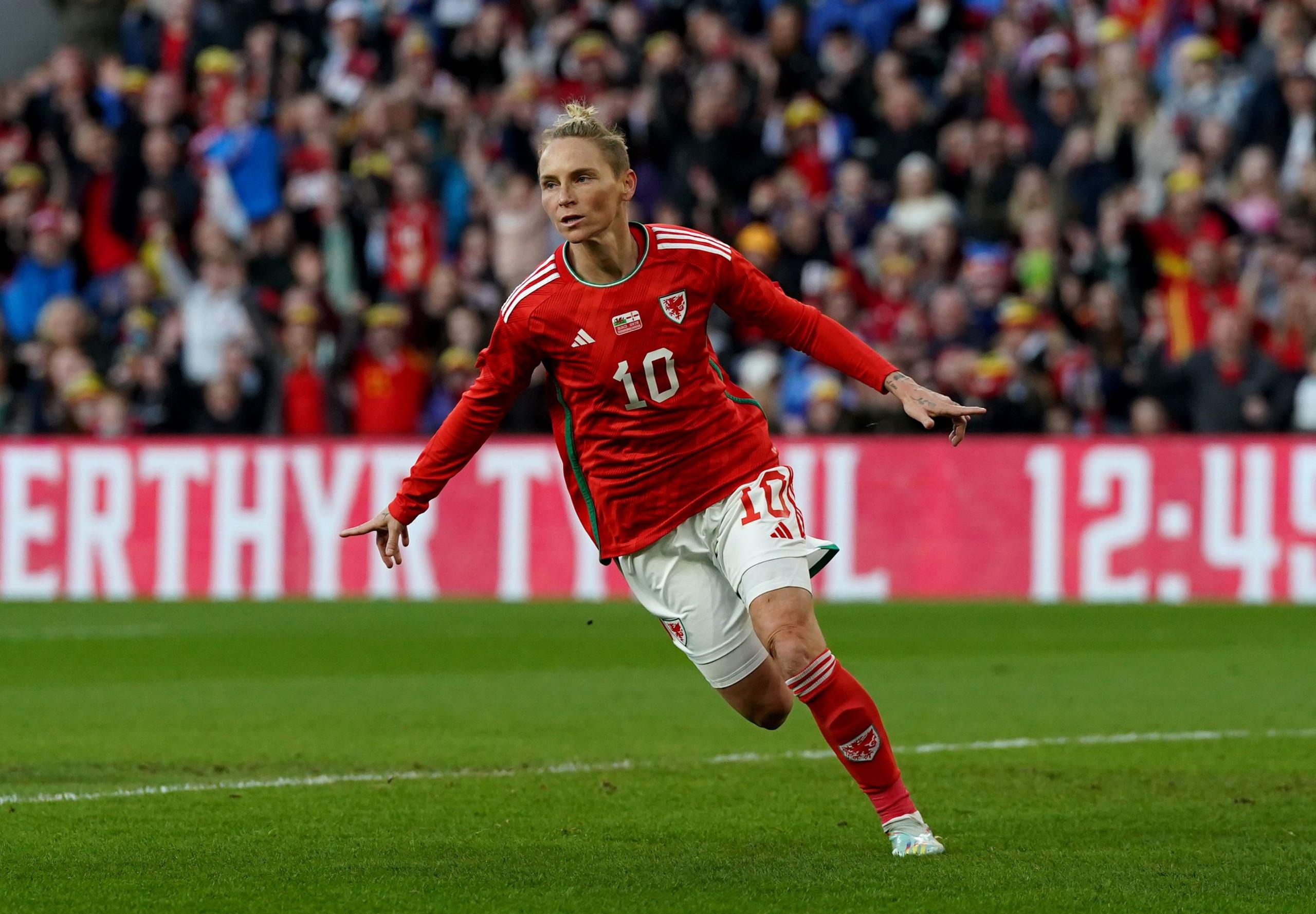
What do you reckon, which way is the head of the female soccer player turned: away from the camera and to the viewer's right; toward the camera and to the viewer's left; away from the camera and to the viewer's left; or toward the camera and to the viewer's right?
toward the camera and to the viewer's left

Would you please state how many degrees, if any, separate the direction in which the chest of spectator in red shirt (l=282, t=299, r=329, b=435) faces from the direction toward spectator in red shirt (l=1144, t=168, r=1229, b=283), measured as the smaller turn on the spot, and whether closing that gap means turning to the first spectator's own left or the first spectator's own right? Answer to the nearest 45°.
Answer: approximately 90° to the first spectator's own left

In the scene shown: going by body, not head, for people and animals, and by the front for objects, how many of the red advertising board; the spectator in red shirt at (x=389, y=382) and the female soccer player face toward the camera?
3

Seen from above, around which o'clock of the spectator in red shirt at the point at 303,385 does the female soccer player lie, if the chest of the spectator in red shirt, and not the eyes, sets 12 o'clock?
The female soccer player is roughly at 12 o'clock from the spectator in red shirt.

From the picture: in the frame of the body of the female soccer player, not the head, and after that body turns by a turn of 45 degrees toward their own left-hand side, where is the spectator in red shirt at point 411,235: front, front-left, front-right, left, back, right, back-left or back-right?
back-left

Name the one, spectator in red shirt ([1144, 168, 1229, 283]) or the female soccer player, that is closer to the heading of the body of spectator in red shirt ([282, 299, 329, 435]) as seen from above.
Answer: the female soccer player

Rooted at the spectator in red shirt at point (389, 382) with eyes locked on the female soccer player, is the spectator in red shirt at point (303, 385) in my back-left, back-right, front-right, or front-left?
back-right

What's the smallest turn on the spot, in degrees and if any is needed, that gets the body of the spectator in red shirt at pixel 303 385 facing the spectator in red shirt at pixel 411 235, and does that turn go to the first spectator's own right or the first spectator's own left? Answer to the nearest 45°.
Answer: approximately 135° to the first spectator's own left

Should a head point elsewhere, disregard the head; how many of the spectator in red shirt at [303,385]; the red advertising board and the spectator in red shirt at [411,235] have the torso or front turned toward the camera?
3
